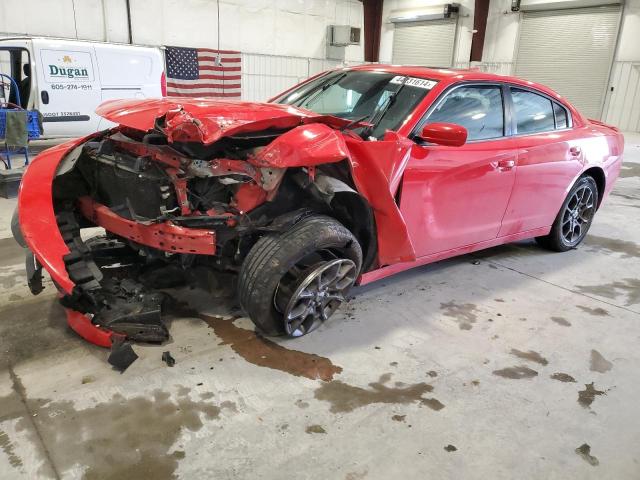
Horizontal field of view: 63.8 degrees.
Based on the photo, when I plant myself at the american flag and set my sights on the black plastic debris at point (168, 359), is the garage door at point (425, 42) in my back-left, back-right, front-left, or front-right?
back-left

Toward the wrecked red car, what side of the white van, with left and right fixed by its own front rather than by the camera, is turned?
left

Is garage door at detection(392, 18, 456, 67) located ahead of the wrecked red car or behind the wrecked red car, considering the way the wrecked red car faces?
behind

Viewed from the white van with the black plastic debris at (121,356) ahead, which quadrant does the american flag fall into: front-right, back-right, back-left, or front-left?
back-left

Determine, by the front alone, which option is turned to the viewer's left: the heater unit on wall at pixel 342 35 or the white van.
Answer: the white van

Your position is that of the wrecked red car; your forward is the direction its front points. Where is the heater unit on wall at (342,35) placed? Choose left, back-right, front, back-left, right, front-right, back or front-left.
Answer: back-right

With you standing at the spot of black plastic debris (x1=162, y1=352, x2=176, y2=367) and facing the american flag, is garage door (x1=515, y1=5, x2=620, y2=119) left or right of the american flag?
right

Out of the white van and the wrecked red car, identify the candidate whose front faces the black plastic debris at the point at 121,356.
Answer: the wrecked red car

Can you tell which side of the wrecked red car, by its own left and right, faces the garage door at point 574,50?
back

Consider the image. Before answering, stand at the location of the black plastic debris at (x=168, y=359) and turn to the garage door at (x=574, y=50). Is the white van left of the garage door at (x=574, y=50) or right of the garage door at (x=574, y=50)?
left

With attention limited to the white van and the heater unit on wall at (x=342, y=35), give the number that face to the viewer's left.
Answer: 1

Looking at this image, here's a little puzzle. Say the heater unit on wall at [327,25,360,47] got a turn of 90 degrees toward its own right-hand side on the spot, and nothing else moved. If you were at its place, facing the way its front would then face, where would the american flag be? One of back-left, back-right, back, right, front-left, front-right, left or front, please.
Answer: front-left
